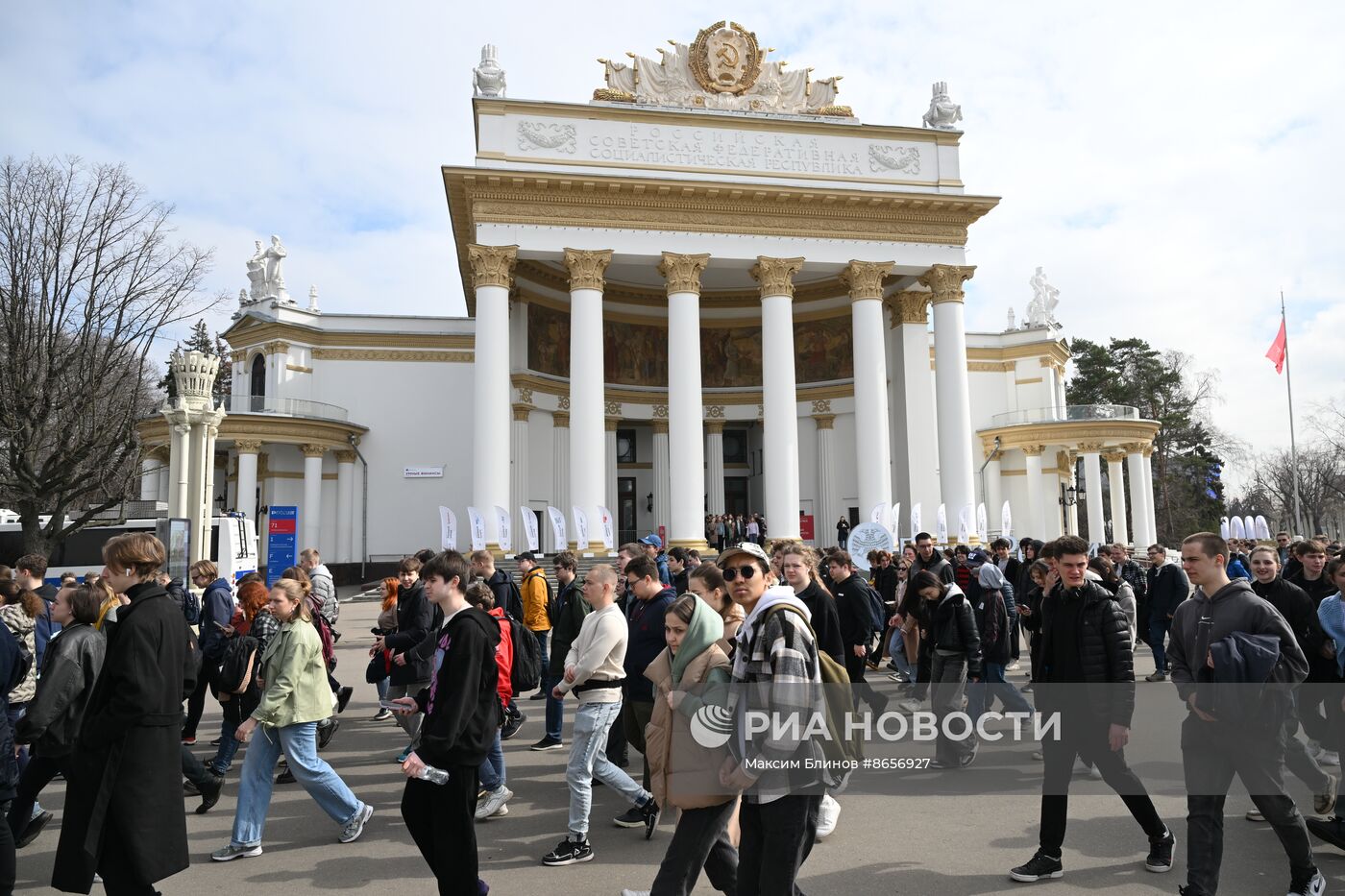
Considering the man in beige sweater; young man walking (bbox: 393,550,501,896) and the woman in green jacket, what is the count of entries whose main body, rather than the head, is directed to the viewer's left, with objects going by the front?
3

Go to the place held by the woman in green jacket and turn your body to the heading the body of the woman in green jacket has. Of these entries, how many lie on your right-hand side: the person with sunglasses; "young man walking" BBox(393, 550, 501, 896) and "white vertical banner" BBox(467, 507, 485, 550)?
1

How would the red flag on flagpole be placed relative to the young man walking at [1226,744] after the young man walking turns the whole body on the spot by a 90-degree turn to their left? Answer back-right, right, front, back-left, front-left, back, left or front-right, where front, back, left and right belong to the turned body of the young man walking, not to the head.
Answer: back-left

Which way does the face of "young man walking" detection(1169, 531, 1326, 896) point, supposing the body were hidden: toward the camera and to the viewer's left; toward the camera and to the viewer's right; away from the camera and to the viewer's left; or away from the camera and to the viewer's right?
toward the camera and to the viewer's left

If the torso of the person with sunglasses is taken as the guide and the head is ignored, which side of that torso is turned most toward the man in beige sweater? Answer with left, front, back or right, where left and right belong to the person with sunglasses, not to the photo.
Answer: right

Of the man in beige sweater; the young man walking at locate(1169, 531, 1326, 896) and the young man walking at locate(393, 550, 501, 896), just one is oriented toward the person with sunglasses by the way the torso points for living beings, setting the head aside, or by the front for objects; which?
the young man walking at locate(1169, 531, 1326, 896)

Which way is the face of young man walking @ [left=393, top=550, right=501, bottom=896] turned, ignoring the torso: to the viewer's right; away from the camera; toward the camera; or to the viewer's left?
to the viewer's left

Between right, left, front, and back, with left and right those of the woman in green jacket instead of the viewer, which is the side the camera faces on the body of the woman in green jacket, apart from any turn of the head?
left

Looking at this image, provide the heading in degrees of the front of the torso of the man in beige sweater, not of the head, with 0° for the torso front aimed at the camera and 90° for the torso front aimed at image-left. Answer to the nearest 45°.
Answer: approximately 90°

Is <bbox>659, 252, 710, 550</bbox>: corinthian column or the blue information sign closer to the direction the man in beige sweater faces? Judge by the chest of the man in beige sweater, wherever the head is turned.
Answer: the blue information sign
